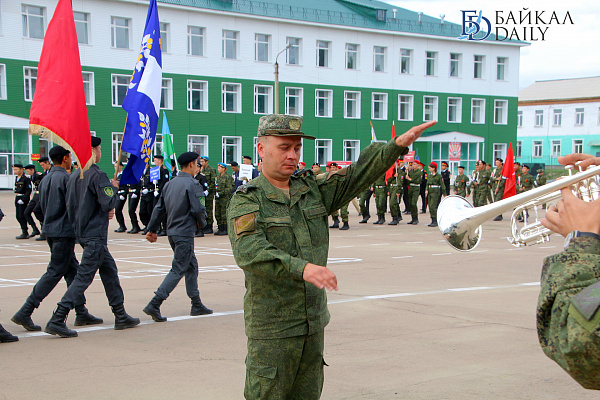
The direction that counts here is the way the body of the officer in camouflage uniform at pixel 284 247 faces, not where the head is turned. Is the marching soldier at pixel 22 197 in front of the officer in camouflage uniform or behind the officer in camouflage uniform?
behind

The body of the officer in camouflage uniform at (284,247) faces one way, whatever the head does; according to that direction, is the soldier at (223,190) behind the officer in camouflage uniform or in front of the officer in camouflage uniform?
behind

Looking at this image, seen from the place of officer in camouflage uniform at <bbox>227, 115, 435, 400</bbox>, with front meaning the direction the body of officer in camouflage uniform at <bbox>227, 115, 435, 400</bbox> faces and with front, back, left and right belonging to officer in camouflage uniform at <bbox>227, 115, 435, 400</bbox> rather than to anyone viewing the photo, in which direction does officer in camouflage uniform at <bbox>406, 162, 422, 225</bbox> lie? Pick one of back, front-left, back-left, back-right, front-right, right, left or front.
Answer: back-left

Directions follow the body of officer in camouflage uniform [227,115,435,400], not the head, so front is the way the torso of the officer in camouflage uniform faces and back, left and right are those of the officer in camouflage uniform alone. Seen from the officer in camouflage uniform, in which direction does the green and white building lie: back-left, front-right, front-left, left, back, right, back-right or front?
back-left

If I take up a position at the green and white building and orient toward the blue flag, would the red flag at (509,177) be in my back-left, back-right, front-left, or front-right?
front-left

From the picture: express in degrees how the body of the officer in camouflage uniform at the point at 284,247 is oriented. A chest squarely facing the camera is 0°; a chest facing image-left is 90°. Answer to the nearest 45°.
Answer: approximately 315°

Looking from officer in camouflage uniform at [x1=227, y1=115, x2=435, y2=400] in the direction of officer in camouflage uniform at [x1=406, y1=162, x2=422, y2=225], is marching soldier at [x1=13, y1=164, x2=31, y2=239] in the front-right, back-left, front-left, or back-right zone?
front-left

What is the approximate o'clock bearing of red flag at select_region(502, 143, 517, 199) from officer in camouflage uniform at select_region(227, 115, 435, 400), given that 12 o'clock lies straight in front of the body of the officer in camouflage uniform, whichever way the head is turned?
The red flag is roughly at 8 o'clock from the officer in camouflage uniform.

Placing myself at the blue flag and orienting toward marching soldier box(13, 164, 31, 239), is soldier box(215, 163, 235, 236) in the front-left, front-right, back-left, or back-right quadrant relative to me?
front-right
